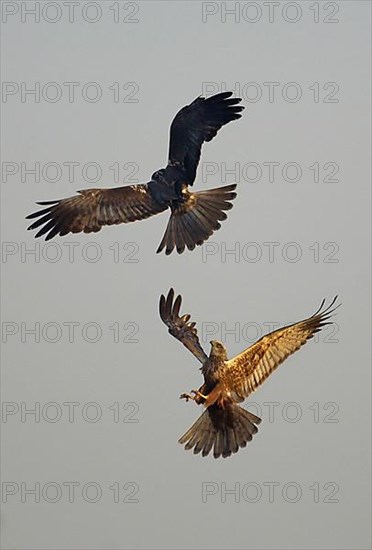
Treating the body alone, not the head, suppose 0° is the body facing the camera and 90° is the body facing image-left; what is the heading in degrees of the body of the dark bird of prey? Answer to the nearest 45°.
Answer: approximately 135°

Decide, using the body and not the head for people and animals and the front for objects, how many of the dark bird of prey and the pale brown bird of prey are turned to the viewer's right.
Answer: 0

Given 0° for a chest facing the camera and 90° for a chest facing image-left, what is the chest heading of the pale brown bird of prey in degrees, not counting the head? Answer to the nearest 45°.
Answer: approximately 45°
